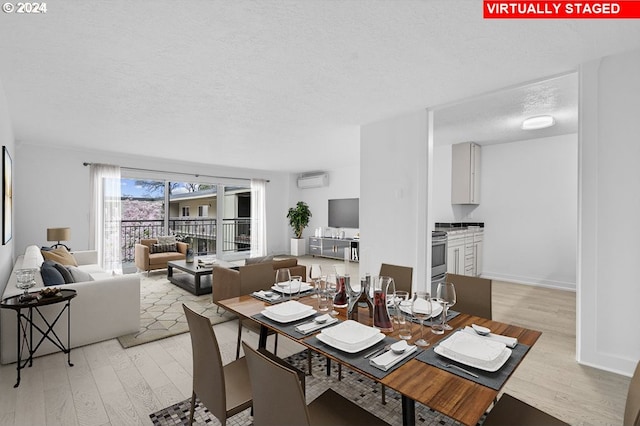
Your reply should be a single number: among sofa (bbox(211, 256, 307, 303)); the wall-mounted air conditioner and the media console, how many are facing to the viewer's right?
0

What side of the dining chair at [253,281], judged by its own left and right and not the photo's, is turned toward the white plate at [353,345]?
front

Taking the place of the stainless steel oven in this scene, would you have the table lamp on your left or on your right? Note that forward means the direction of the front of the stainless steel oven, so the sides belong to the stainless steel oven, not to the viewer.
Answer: on your right

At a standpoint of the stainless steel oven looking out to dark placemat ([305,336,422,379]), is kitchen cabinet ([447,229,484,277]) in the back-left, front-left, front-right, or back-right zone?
back-left

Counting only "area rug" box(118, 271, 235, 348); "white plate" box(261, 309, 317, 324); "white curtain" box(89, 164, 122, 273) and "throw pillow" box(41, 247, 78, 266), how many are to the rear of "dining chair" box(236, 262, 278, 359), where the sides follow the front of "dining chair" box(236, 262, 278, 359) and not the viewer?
3

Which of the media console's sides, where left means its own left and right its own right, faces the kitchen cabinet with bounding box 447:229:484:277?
left

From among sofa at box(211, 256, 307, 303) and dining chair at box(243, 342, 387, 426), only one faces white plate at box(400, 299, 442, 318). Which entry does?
the dining chair

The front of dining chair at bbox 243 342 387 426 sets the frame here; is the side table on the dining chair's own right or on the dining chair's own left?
on the dining chair's own left

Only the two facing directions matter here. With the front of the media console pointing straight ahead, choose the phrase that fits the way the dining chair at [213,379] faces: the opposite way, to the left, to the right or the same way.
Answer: the opposite way

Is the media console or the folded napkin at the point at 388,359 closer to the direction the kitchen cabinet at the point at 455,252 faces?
the folded napkin

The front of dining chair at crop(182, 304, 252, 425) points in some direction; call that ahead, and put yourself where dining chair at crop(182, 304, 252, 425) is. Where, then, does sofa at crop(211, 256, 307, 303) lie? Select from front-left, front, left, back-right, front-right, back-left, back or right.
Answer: front-left

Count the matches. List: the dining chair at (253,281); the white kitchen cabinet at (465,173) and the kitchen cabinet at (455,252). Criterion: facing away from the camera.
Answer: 0

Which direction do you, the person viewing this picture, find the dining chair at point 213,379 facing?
facing away from the viewer and to the right of the viewer

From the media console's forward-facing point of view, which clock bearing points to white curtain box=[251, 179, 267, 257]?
The white curtain is roughly at 2 o'clock from the media console.

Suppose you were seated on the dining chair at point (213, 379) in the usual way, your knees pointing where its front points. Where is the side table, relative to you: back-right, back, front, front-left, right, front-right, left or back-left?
left

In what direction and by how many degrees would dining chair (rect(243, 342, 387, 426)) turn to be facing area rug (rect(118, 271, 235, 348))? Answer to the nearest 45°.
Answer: approximately 90° to its left

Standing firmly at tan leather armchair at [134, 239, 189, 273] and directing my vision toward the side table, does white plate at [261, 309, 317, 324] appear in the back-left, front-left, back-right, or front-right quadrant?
front-left

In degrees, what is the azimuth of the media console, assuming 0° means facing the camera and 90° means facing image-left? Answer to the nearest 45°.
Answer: approximately 45°
